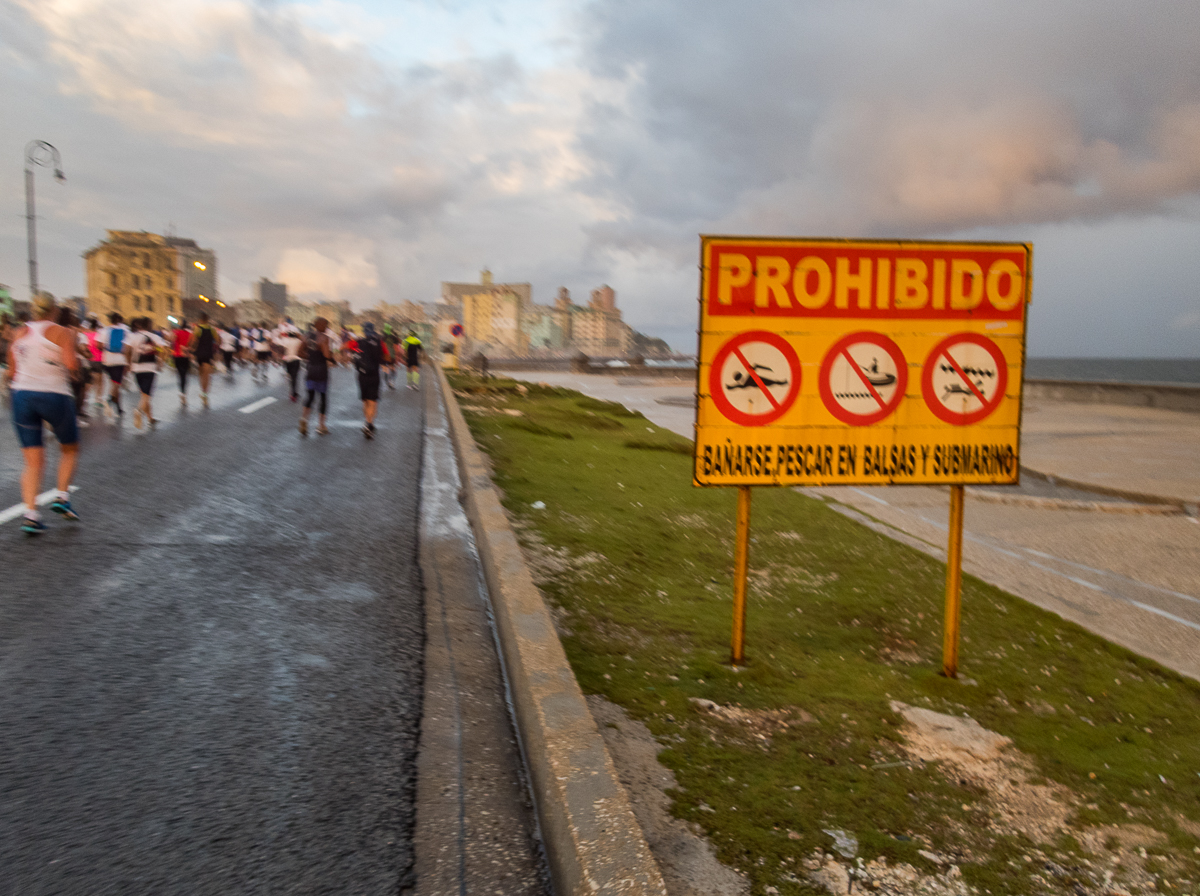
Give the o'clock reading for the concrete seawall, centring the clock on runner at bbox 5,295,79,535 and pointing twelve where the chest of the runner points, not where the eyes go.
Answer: The concrete seawall is roughly at 1 o'clock from the runner.

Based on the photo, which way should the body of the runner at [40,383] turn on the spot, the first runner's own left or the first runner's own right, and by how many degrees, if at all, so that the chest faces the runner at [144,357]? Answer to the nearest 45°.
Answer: approximately 45° to the first runner's own left

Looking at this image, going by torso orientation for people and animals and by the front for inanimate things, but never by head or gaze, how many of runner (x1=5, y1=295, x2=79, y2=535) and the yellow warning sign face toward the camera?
1

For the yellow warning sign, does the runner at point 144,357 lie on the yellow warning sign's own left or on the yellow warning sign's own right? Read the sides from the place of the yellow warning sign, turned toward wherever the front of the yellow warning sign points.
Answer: on the yellow warning sign's own right

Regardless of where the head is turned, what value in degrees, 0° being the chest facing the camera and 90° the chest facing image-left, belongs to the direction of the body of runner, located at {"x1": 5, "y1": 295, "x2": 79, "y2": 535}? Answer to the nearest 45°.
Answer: approximately 225°

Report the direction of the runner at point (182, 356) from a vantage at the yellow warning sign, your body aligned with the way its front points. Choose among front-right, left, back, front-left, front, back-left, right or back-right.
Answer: back-right

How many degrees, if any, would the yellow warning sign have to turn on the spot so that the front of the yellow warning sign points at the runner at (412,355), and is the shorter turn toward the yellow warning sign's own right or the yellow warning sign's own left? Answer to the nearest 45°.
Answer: approximately 135° to the yellow warning sign's own right

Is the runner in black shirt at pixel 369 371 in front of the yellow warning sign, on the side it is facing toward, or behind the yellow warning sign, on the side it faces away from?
behind

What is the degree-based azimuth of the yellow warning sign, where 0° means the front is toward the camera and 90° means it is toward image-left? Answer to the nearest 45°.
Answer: approximately 0°

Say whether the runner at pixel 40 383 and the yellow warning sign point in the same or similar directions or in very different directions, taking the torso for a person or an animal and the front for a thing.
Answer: very different directions
